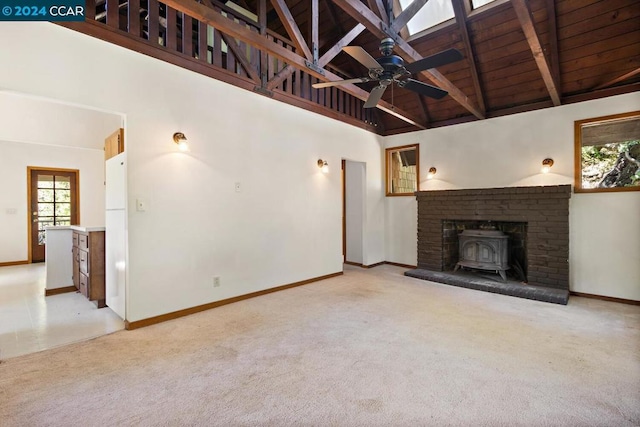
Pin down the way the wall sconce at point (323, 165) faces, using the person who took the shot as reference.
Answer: facing the viewer and to the right of the viewer

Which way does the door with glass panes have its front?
toward the camera

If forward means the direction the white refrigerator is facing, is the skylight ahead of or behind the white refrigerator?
behind

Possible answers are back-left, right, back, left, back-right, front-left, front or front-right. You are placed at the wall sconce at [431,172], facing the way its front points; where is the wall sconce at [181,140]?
front

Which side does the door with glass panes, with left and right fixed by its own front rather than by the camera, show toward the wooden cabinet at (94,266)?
front

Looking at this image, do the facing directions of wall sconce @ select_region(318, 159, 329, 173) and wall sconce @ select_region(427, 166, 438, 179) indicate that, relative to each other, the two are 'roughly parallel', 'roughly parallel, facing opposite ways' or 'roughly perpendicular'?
roughly perpendicular

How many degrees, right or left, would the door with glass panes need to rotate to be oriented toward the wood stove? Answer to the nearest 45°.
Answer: approximately 45° to its left

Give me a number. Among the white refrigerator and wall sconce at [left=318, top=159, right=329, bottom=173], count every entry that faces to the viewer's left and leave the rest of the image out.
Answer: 1

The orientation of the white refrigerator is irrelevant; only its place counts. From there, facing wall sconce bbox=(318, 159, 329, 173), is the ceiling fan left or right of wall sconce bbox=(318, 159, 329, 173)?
right

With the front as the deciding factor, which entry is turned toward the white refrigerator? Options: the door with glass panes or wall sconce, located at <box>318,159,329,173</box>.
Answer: the door with glass panes

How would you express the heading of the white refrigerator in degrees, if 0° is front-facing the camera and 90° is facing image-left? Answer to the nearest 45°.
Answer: approximately 90°

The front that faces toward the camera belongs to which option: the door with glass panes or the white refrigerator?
the door with glass panes

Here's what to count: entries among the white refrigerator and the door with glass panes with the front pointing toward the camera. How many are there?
1

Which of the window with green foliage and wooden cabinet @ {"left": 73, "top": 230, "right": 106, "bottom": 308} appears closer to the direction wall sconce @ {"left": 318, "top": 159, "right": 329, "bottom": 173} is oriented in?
the window with green foliage

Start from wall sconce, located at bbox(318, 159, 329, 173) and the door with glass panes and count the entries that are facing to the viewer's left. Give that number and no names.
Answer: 0

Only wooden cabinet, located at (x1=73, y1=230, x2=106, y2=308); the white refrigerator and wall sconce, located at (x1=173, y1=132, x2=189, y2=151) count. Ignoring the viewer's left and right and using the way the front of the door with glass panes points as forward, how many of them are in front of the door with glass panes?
3

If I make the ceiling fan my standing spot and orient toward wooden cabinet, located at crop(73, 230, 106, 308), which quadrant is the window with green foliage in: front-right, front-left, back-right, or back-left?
back-right
